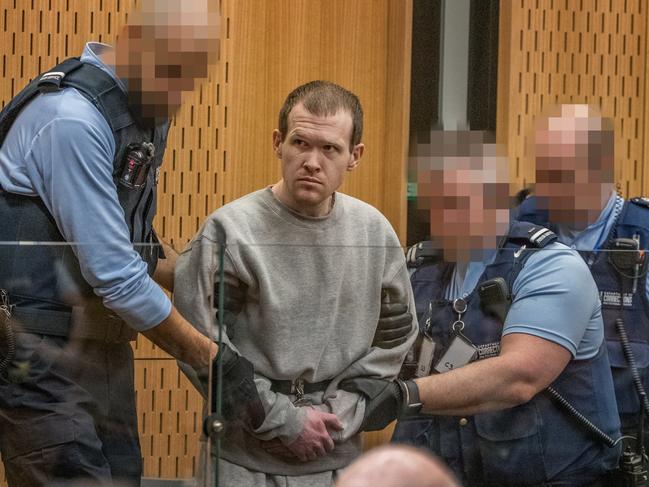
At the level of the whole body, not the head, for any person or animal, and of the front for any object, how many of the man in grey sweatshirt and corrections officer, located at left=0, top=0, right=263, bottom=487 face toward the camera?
1

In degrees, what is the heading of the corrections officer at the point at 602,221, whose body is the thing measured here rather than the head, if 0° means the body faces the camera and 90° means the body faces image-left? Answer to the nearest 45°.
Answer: approximately 45°

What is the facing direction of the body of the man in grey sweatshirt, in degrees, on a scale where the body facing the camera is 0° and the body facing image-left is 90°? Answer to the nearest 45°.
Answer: approximately 0°

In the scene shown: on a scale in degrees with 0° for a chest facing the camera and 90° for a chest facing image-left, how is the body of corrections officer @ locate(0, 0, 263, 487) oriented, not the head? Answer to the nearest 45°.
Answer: approximately 270°

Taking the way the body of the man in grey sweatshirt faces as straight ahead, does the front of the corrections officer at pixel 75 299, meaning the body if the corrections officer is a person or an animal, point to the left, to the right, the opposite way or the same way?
to the left

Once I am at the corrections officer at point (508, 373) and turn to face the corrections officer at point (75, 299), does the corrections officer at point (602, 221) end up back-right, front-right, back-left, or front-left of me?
back-right

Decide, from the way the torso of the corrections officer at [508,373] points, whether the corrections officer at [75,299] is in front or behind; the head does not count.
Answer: in front
